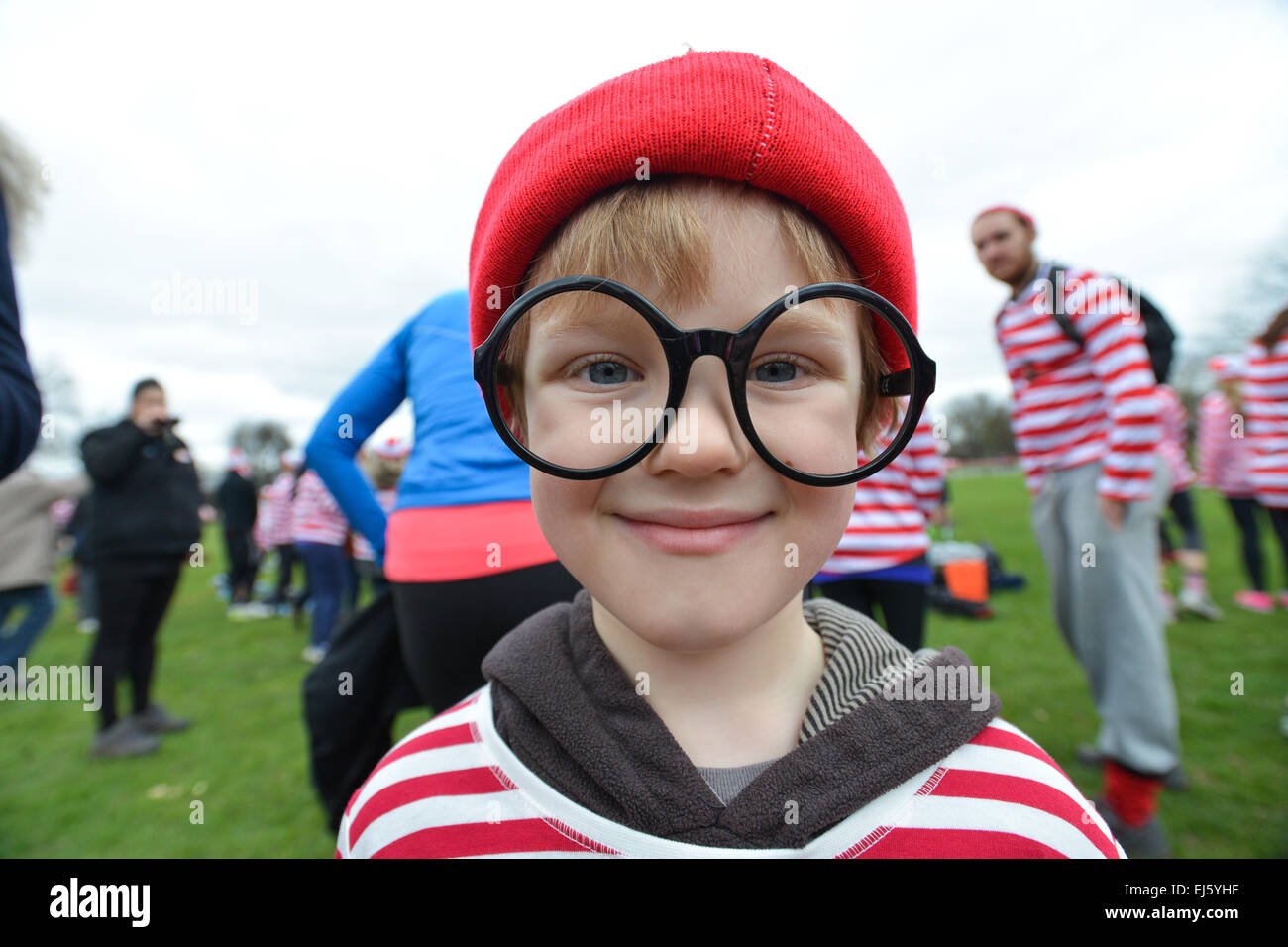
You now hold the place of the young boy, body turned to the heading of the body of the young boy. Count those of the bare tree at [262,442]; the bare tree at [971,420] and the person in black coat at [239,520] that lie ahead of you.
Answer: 0

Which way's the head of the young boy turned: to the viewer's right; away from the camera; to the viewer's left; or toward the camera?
toward the camera

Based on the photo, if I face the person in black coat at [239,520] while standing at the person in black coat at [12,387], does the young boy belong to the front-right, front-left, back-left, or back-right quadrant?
back-right

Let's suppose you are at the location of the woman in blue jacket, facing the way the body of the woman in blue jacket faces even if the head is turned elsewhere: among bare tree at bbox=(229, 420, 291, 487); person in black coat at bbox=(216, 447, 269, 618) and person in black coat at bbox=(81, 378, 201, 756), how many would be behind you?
0

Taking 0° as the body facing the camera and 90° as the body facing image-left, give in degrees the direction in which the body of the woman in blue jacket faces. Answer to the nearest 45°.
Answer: approximately 180°

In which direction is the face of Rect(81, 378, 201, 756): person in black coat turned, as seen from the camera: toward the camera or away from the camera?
toward the camera

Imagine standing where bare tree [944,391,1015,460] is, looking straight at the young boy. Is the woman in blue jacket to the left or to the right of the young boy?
right

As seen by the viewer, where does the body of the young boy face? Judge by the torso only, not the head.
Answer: toward the camera

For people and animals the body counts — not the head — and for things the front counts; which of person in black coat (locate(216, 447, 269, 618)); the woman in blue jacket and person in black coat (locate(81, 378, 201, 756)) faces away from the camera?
the woman in blue jacket
